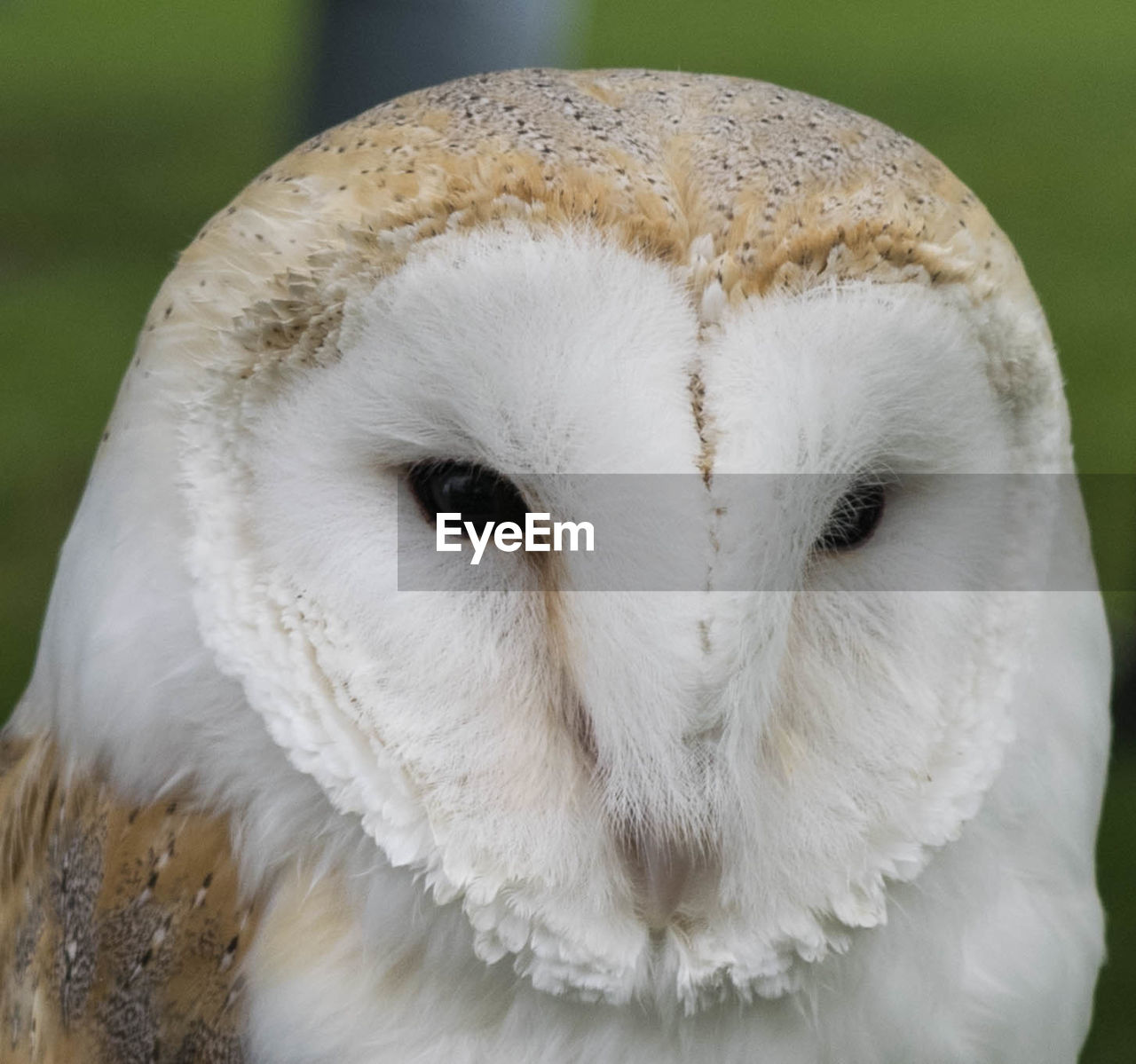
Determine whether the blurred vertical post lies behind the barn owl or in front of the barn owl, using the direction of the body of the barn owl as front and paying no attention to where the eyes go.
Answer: behind

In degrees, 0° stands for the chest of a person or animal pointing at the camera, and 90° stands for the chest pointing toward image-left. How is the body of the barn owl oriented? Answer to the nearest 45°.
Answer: approximately 315°
